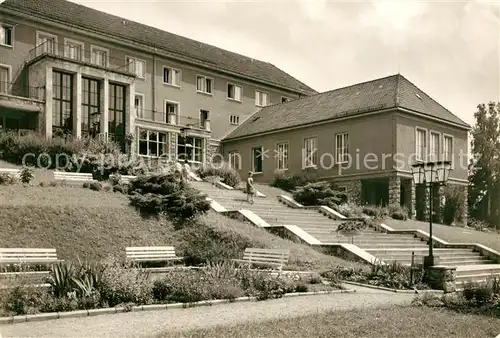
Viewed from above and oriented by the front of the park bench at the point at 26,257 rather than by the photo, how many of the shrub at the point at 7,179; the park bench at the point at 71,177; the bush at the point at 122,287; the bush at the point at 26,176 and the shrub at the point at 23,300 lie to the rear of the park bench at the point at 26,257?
3

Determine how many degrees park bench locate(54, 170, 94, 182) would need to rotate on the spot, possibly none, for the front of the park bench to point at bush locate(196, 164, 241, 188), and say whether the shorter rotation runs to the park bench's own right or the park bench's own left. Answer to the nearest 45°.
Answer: approximately 135° to the park bench's own left

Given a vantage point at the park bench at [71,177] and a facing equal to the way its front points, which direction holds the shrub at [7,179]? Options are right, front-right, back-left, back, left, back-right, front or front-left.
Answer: front-right

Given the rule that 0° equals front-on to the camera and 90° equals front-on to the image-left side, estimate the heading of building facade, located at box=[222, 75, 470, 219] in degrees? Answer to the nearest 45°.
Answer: approximately 45°

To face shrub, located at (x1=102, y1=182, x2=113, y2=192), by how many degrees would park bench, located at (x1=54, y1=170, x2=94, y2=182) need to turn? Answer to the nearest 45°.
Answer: approximately 45° to its left

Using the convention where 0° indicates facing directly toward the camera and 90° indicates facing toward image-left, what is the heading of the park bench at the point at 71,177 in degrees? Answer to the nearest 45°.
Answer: approximately 0°

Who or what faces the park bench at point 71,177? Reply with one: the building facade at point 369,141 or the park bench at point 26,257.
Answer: the building facade

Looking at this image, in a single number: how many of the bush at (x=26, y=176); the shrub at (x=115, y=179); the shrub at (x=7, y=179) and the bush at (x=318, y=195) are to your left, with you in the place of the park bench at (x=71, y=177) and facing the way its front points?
2

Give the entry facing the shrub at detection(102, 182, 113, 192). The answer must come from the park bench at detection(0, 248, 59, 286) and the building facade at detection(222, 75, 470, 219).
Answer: the building facade

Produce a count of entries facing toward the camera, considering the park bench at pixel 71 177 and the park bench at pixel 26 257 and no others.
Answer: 2

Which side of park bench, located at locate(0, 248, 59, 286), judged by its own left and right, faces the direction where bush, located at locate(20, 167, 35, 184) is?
back

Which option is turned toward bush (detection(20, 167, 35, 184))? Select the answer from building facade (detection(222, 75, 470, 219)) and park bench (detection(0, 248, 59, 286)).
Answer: the building facade

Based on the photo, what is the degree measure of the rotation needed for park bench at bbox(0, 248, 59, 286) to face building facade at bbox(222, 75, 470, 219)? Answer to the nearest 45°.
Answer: approximately 135° to its left

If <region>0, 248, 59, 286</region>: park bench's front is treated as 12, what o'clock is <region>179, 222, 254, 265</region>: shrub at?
The shrub is roughly at 8 o'clock from the park bench.

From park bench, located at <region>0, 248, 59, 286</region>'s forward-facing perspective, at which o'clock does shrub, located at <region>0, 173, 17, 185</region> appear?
The shrub is roughly at 6 o'clock from the park bench.

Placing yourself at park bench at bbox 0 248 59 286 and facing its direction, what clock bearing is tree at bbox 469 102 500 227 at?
The tree is roughly at 8 o'clock from the park bench.
